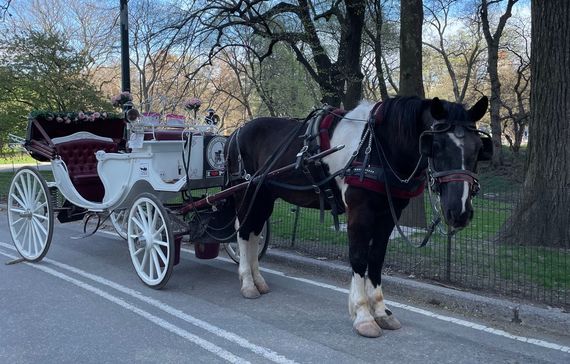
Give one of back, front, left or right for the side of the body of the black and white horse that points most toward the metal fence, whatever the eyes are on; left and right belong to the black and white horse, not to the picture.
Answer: left

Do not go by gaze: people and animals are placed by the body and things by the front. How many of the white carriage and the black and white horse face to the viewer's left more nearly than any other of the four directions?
0

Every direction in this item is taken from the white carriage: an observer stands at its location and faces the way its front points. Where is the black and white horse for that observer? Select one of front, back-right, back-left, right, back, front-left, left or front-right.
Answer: front

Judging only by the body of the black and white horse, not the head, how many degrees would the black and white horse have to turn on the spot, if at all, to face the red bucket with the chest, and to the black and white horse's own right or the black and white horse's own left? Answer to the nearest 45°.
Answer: approximately 180°

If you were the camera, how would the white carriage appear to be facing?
facing the viewer and to the right of the viewer

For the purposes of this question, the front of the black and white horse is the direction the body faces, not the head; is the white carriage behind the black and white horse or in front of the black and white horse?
behind
